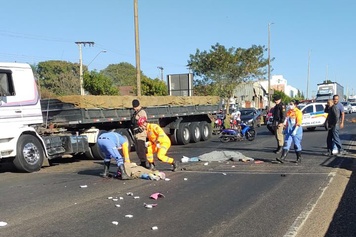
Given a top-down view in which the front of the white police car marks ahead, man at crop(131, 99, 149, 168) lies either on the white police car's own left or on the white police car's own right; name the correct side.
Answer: on the white police car's own left

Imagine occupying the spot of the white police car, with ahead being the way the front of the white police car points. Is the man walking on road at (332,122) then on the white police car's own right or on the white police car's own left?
on the white police car's own left

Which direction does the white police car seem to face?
to the viewer's left
